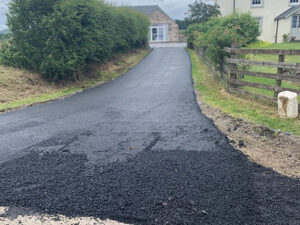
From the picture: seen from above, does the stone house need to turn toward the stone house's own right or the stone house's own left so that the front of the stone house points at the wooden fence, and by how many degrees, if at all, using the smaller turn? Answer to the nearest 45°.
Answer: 0° — it already faces it

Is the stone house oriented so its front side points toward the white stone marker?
yes

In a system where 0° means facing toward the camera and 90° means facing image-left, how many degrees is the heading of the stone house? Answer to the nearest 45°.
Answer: approximately 0°

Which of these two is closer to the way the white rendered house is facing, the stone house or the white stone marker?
the white stone marker

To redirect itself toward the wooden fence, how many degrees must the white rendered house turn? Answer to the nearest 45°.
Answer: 0° — it already faces it

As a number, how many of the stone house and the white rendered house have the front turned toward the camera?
2

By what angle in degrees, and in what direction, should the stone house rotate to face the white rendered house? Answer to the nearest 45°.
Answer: approximately 45° to its left

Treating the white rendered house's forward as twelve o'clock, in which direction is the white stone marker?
The white stone marker is roughly at 12 o'clock from the white rendered house.

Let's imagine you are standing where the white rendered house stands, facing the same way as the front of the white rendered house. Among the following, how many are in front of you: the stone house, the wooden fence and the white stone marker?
2

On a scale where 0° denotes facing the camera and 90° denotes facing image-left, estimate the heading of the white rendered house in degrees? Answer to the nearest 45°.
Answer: approximately 0°
